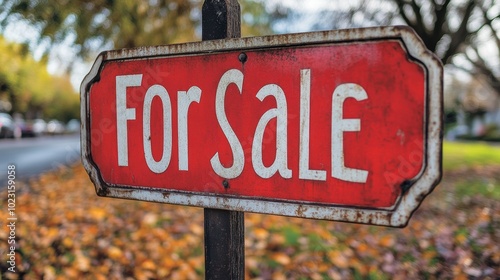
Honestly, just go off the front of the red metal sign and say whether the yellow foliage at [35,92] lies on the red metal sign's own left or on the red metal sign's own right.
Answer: on the red metal sign's own right

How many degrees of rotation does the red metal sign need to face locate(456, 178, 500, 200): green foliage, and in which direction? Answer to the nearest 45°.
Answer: approximately 180°

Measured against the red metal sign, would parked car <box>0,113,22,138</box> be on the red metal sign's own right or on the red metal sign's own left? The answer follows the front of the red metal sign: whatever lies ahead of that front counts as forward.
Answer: on the red metal sign's own right

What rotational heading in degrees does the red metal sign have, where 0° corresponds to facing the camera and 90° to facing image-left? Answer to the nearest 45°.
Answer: approximately 45°
